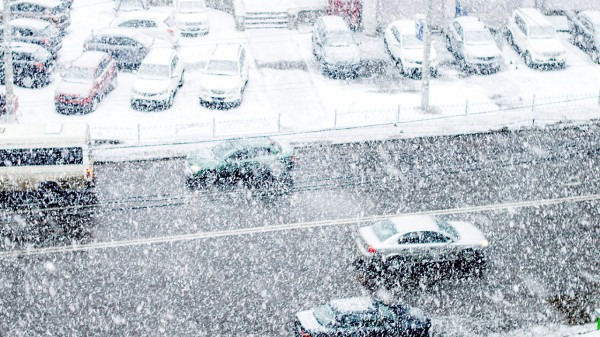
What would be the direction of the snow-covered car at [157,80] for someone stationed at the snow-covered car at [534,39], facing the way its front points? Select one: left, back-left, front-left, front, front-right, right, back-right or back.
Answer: right

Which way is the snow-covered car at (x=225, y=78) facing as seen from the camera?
toward the camera

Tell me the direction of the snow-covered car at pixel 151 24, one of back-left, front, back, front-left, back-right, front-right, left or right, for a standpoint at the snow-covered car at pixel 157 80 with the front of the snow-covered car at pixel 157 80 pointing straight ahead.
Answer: back-right

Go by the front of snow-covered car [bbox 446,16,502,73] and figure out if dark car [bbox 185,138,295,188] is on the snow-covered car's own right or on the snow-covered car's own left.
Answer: on the snow-covered car's own right

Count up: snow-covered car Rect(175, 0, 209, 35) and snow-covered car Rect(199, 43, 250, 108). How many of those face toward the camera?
2

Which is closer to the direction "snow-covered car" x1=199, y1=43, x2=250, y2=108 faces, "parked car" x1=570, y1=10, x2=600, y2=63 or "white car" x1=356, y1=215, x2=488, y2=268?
the white car

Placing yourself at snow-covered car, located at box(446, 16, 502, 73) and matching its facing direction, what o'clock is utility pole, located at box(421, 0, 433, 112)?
The utility pole is roughly at 2 o'clock from the snow-covered car.

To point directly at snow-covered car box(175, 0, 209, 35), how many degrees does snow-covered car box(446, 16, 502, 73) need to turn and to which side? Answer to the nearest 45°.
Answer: approximately 135° to its right

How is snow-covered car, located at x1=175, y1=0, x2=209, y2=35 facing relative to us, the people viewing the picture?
facing the viewer

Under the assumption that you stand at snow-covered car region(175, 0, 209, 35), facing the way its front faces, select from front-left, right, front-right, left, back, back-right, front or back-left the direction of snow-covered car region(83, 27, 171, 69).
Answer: front-right

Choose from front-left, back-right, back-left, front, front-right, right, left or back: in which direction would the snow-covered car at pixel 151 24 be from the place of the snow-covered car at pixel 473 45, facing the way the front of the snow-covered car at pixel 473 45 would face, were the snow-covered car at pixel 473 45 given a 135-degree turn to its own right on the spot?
front

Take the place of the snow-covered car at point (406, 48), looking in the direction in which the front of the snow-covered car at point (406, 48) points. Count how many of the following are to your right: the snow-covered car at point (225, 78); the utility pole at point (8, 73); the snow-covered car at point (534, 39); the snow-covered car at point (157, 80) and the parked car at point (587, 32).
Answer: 3

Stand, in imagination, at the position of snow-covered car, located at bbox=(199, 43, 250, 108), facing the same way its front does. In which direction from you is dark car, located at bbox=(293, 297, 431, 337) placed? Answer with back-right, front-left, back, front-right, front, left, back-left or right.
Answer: front

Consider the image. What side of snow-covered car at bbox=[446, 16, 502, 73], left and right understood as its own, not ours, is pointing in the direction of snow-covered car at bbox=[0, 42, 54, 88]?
right

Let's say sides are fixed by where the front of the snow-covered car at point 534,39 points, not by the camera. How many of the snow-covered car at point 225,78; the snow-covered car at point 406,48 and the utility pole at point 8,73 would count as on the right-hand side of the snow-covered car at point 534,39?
3

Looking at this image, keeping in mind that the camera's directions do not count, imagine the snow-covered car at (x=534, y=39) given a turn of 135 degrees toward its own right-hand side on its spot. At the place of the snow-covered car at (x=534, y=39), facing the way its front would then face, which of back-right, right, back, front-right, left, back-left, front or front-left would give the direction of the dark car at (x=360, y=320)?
left

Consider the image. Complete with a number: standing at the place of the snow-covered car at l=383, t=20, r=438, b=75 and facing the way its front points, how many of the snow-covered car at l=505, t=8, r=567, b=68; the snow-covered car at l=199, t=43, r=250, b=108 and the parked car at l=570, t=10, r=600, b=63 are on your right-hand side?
1

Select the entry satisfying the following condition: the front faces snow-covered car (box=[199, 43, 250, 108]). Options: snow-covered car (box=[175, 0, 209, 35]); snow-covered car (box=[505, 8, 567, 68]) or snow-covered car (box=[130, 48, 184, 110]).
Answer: snow-covered car (box=[175, 0, 209, 35])

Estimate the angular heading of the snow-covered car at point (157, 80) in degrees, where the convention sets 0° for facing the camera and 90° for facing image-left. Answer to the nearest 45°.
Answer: approximately 45°
